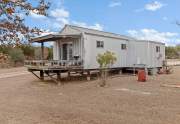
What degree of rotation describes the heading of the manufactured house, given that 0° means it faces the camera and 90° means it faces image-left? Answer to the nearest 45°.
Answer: approximately 45°
